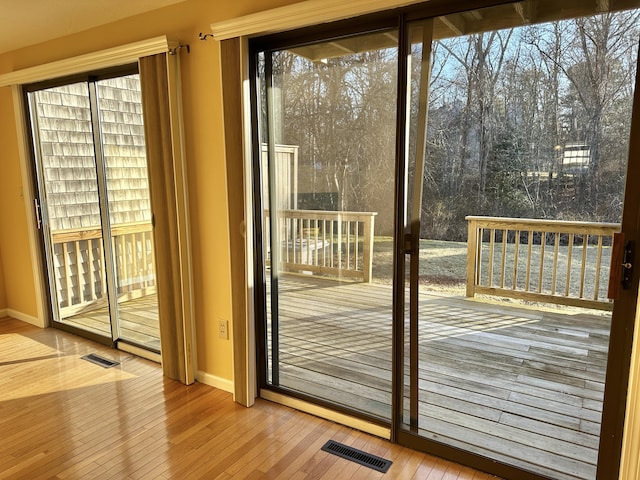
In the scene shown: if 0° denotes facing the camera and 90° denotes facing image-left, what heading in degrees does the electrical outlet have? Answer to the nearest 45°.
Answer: approximately 45°

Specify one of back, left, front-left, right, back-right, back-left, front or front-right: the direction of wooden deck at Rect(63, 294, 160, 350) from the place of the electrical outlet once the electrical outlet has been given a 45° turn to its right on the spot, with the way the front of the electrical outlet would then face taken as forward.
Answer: front-right

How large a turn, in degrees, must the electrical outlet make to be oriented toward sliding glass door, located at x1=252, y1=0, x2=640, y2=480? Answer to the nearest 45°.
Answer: approximately 90° to its left

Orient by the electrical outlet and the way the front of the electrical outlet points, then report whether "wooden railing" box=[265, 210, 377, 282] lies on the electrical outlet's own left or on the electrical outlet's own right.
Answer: on the electrical outlet's own left

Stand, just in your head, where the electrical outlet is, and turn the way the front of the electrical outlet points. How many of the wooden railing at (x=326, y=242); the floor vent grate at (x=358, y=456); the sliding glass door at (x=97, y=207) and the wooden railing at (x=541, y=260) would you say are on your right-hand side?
1

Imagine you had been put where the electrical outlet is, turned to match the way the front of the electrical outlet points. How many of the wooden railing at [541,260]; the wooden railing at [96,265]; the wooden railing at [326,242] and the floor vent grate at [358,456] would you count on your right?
1

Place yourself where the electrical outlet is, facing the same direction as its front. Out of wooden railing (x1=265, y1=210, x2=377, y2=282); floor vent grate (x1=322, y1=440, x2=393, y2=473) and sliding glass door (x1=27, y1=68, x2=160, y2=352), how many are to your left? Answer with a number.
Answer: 1

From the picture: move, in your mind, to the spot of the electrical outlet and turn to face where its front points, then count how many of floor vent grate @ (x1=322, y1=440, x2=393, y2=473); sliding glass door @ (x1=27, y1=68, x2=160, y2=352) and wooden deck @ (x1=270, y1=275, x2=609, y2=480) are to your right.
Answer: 1

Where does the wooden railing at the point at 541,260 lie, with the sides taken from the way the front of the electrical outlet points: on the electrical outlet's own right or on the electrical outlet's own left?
on the electrical outlet's own left

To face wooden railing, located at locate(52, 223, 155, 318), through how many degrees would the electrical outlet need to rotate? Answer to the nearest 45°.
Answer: approximately 90° to its right

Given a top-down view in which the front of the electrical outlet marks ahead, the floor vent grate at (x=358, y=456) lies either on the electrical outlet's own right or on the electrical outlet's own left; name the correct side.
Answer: on the electrical outlet's own left

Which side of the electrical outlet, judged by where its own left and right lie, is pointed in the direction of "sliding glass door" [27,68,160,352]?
right
